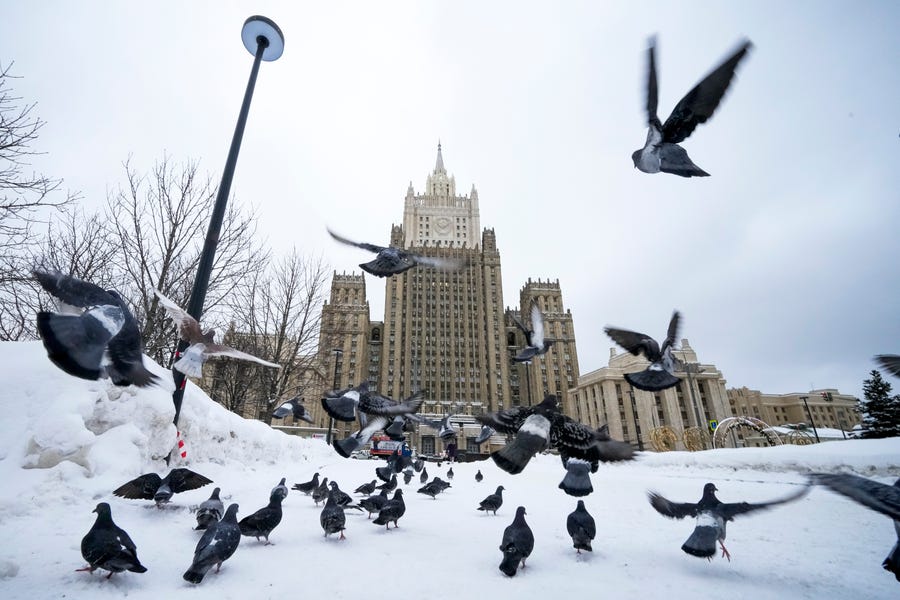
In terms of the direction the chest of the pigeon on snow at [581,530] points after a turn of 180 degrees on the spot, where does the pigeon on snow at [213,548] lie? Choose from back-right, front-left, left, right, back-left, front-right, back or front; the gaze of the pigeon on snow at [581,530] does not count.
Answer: front-right

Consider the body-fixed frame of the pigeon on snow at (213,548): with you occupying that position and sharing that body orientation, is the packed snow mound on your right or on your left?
on your left

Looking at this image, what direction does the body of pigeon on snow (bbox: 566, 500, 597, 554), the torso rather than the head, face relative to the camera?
away from the camera

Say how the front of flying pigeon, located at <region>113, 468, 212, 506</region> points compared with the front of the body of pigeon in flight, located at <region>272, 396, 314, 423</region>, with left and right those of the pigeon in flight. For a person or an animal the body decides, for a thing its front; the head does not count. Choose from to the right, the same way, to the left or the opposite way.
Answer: to the left

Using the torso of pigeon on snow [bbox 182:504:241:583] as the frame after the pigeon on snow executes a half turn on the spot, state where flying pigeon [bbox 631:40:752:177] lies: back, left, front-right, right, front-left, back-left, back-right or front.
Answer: left
